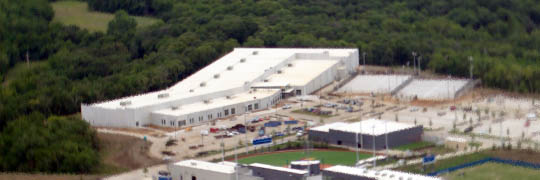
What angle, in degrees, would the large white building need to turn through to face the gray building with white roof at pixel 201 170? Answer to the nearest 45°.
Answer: approximately 45° to its right

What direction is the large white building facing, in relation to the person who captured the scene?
facing the viewer and to the right of the viewer

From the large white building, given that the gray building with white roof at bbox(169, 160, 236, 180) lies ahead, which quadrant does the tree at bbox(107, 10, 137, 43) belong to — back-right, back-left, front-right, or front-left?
back-right

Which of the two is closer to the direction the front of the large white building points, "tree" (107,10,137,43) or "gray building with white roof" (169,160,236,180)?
the gray building with white roof

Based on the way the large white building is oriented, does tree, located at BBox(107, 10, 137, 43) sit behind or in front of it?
behind
